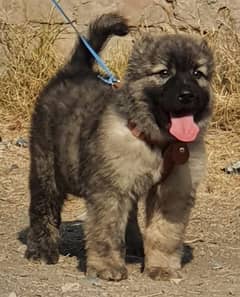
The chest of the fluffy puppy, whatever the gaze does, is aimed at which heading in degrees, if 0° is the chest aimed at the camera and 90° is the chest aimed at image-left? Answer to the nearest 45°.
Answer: approximately 315°

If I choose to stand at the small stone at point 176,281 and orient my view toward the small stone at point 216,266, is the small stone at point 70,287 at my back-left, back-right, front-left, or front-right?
back-left
